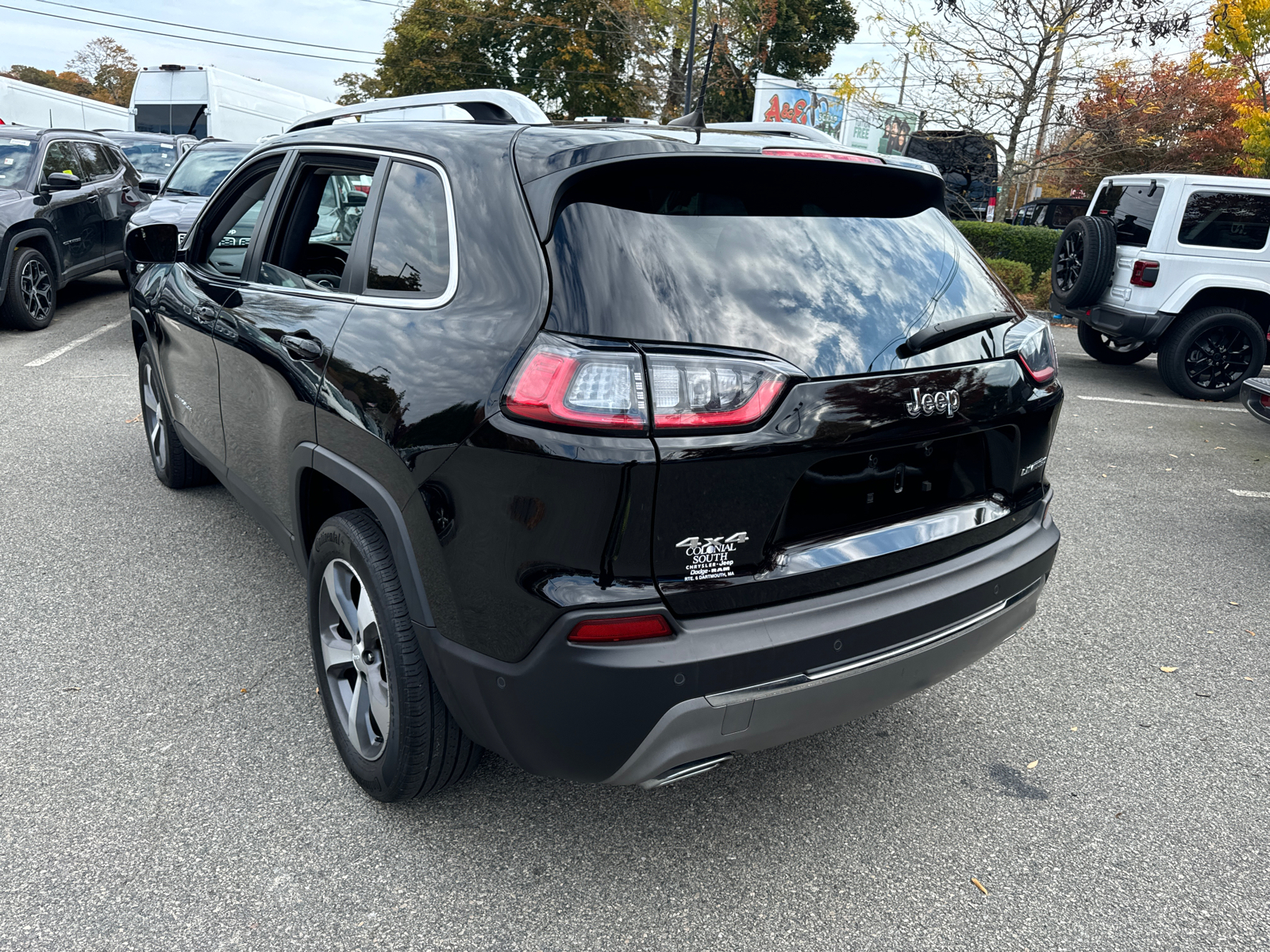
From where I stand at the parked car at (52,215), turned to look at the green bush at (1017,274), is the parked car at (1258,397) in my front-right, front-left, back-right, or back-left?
front-right

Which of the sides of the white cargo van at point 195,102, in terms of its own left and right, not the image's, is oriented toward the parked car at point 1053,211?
right

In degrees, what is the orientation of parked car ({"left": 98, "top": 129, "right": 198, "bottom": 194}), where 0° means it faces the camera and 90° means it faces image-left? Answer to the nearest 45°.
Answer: approximately 45°

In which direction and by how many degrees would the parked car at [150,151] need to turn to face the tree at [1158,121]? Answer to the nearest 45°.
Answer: approximately 135° to its left

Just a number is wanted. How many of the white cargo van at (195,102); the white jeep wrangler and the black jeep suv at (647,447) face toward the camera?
0

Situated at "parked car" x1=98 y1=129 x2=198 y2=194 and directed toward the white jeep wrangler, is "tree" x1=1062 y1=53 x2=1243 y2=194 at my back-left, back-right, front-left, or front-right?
front-left

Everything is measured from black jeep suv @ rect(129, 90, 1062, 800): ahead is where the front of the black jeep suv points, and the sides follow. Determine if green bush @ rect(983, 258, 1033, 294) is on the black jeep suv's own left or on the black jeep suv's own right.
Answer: on the black jeep suv's own right

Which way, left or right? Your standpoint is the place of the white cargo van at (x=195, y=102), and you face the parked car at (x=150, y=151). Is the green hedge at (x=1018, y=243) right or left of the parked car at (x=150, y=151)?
left

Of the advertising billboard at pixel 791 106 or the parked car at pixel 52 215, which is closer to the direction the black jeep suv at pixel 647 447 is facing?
the parked car

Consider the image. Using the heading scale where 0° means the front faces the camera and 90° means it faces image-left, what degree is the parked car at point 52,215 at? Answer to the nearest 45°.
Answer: approximately 45°

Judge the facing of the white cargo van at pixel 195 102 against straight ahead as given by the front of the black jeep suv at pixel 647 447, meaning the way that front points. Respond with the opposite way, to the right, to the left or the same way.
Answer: to the right

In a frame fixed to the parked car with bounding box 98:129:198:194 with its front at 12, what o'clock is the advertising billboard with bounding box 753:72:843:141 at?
The advertising billboard is roughly at 7 o'clock from the parked car.

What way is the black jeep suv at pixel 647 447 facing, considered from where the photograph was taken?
facing away from the viewer and to the left of the viewer

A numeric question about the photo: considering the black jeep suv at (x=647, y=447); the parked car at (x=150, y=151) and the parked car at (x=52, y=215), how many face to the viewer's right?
0

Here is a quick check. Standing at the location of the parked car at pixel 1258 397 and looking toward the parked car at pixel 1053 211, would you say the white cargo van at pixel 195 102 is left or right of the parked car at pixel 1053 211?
left

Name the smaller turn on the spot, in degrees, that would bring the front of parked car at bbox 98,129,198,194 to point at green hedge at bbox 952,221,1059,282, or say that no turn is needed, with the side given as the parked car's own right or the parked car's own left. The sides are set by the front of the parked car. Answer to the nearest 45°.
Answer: approximately 90° to the parked car's own left

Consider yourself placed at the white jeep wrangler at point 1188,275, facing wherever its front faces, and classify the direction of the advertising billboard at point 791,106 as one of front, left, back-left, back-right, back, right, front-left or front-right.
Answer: left
